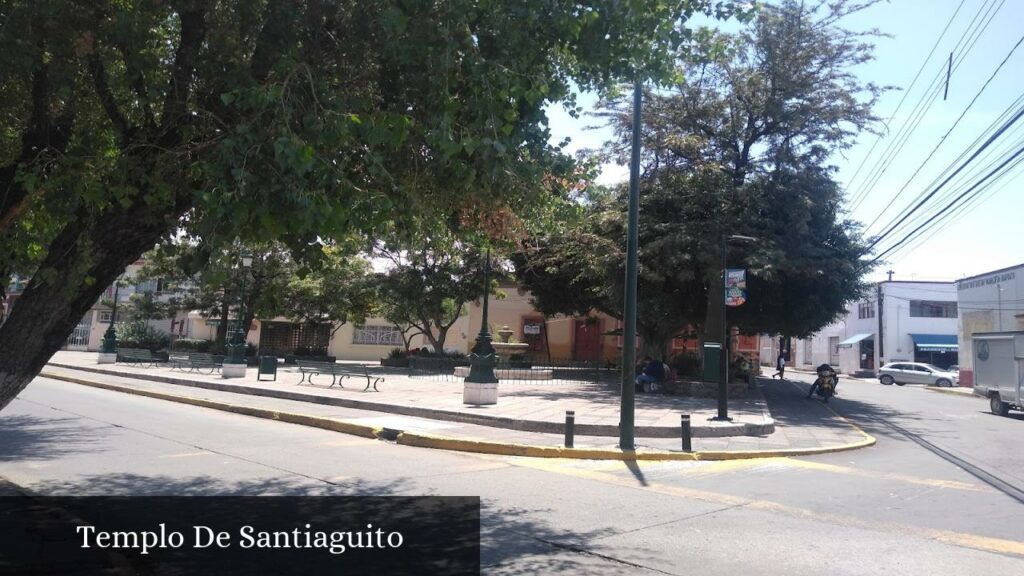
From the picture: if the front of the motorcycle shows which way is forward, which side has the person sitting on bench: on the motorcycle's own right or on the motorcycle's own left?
on the motorcycle's own right

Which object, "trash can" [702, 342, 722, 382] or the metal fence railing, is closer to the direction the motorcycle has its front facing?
the trash can
